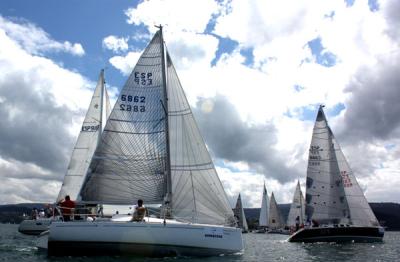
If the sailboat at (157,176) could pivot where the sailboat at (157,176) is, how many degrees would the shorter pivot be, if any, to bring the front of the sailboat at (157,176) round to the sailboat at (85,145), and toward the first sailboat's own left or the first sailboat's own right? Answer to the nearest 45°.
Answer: approximately 90° to the first sailboat's own left

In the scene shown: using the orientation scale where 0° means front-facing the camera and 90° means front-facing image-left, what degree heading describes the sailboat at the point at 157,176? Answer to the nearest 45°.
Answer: approximately 270°
